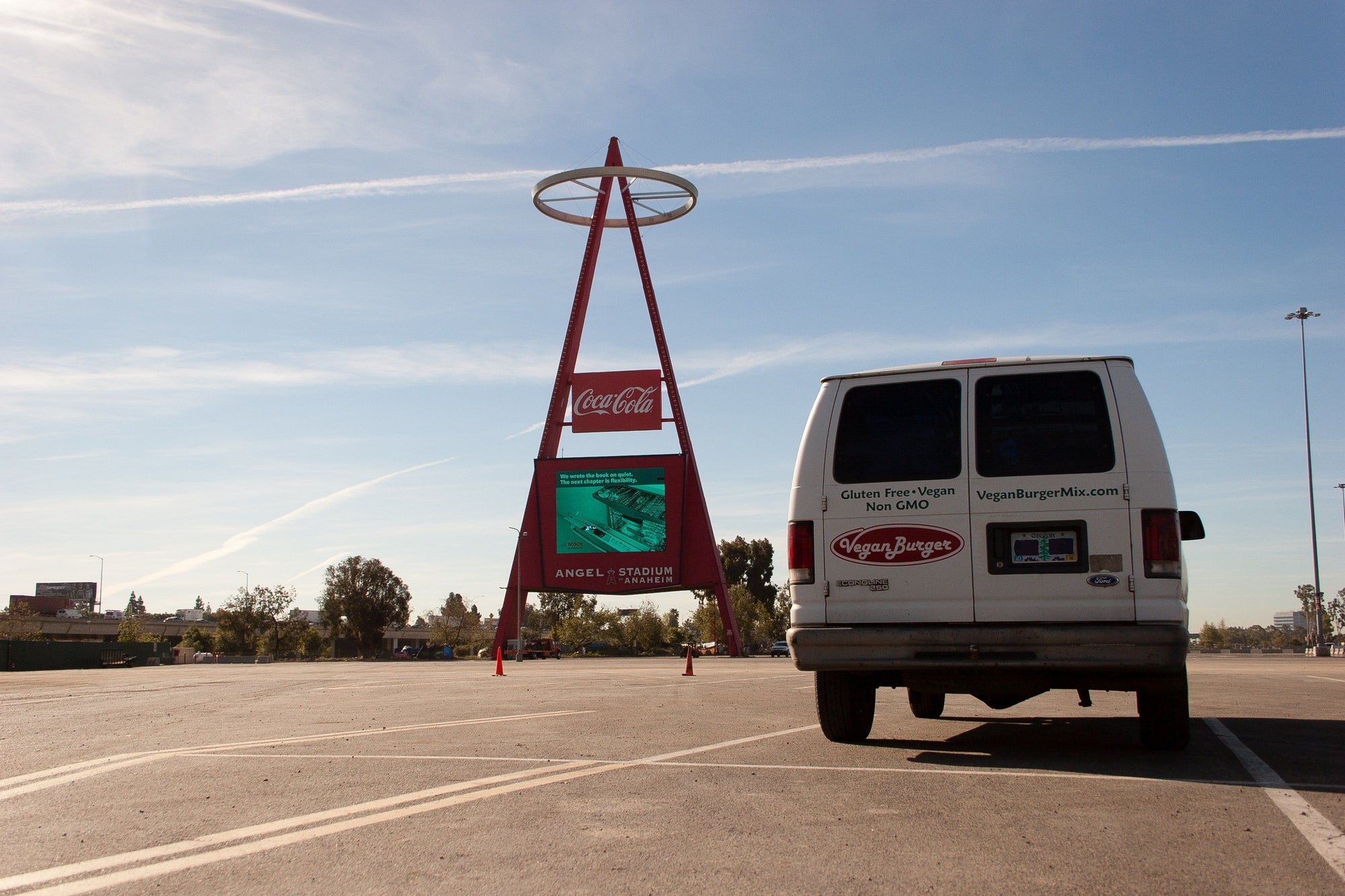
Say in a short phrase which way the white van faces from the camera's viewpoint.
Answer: facing away from the viewer
